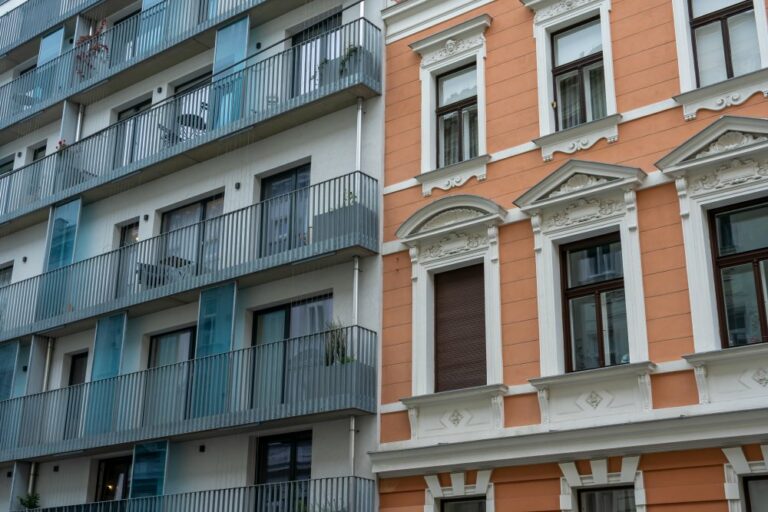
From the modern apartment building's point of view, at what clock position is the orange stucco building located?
The orange stucco building is roughly at 9 o'clock from the modern apartment building.

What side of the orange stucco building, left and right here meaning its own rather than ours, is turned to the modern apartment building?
right

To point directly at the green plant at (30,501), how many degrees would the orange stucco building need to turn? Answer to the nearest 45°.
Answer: approximately 90° to its right

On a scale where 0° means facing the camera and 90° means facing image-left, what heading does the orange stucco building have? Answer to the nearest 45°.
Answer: approximately 45°

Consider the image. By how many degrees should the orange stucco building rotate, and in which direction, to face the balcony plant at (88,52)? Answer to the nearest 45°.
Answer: approximately 90° to its right

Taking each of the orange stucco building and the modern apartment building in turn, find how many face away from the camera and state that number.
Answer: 0

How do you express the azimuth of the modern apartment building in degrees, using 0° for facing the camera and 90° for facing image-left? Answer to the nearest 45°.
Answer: approximately 45°
